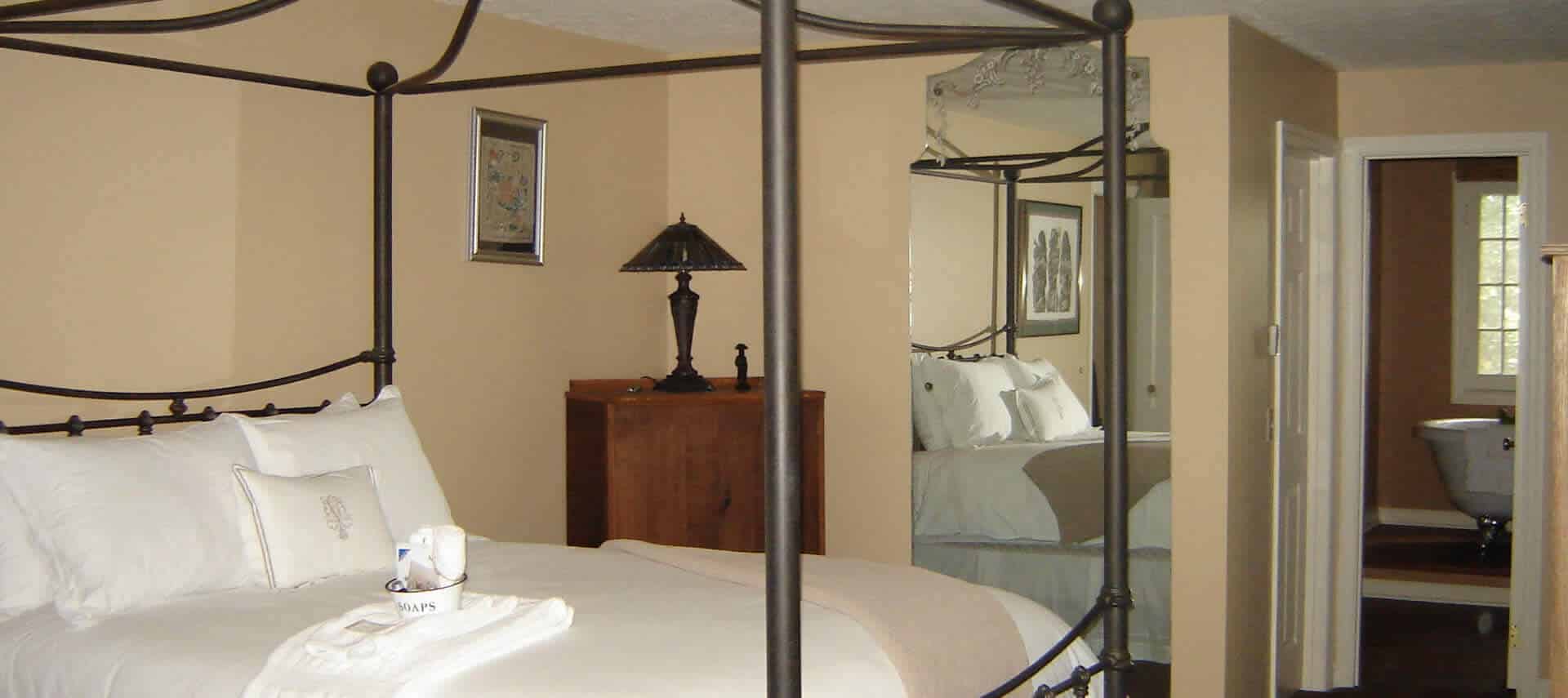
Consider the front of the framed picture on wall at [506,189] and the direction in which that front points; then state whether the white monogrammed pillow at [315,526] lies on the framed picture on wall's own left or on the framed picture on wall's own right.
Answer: on the framed picture on wall's own right

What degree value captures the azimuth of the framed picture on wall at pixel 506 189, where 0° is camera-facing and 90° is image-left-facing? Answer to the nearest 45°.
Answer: approximately 315°

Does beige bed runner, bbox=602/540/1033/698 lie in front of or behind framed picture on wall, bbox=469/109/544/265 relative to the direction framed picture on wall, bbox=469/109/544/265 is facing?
in front

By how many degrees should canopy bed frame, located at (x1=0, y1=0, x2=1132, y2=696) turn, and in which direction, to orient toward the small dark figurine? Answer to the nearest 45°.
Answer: approximately 135° to its left

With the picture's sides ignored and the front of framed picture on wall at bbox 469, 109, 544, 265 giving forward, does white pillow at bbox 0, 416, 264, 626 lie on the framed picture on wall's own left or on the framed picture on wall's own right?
on the framed picture on wall's own right

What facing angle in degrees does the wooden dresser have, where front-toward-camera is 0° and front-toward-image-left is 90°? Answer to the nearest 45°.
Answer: approximately 0°

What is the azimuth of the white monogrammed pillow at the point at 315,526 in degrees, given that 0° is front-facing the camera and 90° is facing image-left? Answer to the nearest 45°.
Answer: approximately 315°

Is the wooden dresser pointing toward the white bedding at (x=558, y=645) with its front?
yes

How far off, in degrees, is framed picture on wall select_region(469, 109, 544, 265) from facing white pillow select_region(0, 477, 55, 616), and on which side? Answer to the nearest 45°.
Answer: approximately 90° to its right

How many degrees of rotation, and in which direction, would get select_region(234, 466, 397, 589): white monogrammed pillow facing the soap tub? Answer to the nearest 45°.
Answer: approximately 45° to its right

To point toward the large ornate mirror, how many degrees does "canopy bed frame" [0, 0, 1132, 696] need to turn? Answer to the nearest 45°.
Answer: approximately 90° to its left
